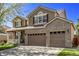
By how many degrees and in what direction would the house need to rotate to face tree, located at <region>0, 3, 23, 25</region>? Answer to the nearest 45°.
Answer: approximately 45° to its right
